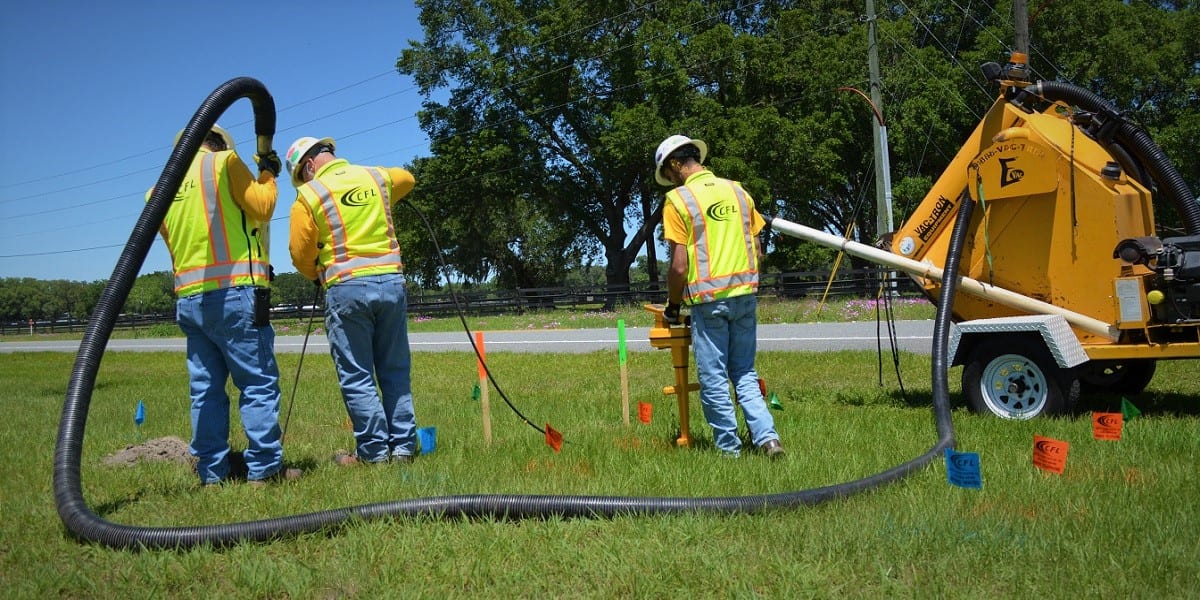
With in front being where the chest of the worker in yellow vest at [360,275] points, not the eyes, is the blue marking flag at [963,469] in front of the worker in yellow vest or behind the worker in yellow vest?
behind

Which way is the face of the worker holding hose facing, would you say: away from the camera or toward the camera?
away from the camera

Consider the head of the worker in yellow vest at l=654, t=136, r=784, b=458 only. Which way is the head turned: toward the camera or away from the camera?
away from the camera

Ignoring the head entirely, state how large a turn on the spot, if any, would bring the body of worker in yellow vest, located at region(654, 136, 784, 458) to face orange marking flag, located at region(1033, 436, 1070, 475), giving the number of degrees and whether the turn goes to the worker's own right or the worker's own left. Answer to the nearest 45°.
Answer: approximately 135° to the worker's own right

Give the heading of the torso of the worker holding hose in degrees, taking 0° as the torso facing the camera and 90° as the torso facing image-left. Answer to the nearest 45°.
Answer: approximately 225°

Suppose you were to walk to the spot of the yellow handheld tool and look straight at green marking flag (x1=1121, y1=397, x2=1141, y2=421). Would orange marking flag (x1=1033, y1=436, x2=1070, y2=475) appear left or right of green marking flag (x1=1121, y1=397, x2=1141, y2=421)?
right

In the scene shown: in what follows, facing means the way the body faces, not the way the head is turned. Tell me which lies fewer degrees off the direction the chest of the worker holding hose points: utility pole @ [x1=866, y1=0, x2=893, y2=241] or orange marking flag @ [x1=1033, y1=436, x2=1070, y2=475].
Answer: the utility pole

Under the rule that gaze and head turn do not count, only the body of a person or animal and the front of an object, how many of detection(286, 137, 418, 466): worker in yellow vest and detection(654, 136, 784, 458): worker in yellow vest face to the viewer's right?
0

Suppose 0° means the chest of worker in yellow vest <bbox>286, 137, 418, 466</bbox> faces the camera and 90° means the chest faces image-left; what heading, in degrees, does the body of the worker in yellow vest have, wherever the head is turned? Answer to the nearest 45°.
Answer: approximately 135°

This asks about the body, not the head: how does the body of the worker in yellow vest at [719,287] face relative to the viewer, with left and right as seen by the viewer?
facing away from the viewer and to the left of the viewer

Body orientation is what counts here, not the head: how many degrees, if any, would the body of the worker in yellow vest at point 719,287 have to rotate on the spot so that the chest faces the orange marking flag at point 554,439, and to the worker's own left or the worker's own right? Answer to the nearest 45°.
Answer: approximately 45° to the worker's own left

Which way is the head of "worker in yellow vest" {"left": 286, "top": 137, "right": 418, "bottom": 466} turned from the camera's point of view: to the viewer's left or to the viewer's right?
to the viewer's left
